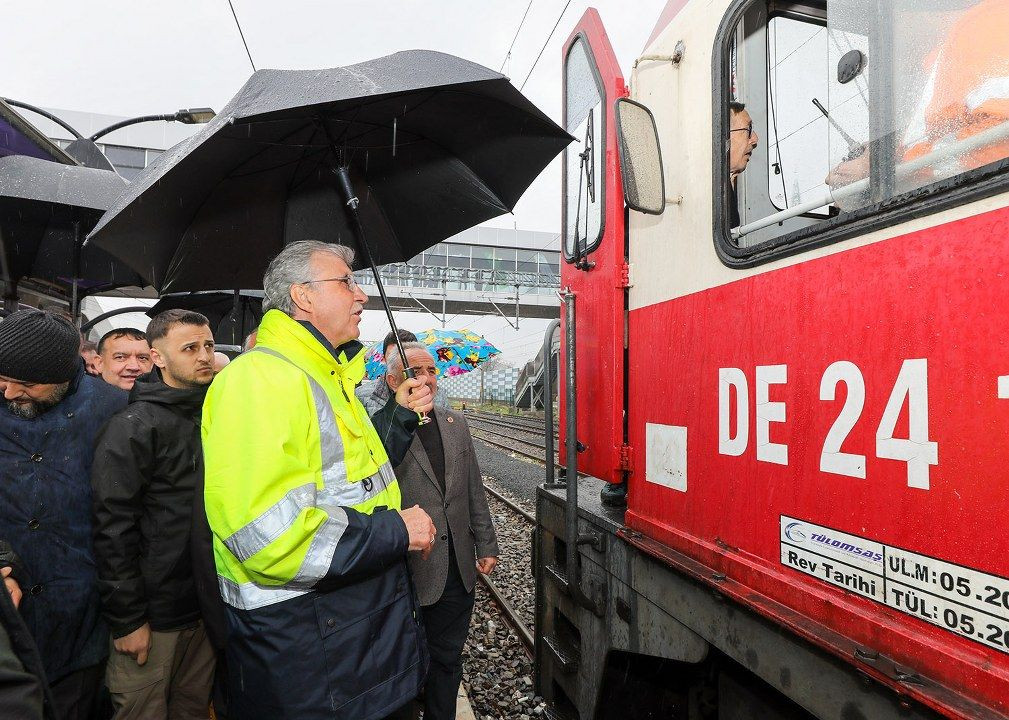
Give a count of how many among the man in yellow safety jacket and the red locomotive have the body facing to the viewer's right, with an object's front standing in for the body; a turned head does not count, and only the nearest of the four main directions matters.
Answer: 1

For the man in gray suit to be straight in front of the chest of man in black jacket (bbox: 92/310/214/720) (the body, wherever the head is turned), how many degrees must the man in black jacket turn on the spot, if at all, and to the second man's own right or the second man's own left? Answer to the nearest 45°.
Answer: approximately 45° to the second man's own left

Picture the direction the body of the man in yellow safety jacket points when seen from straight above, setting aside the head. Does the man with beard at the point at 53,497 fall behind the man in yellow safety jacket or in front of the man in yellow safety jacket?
behind

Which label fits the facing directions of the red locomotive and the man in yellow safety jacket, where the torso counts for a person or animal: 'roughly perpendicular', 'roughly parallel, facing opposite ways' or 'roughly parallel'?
roughly perpendicular

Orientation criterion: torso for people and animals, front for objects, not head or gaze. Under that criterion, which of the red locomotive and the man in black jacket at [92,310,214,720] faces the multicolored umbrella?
the red locomotive

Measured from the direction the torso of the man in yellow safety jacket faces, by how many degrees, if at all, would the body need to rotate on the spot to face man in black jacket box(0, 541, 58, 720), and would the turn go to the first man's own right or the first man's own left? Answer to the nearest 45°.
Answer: approximately 135° to the first man's own right

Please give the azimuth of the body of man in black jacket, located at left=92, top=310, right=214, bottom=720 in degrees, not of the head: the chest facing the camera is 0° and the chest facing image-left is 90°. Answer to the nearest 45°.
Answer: approximately 315°

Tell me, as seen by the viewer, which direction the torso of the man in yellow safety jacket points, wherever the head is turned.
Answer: to the viewer's right

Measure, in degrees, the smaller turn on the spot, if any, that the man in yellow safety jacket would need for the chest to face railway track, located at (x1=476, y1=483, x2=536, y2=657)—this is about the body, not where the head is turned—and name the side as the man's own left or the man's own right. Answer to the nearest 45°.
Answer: approximately 45° to the man's own left

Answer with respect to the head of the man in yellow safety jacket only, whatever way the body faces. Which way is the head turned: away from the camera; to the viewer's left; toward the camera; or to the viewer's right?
to the viewer's right

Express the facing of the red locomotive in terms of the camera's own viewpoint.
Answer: facing away from the viewer and to the left of the viewer

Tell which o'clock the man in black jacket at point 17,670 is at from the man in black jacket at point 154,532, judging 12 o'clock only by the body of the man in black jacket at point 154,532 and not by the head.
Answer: the man in black jacket at point 17,670 is roughly at 2 o'clock from the man in black jacket at point 154,532.
